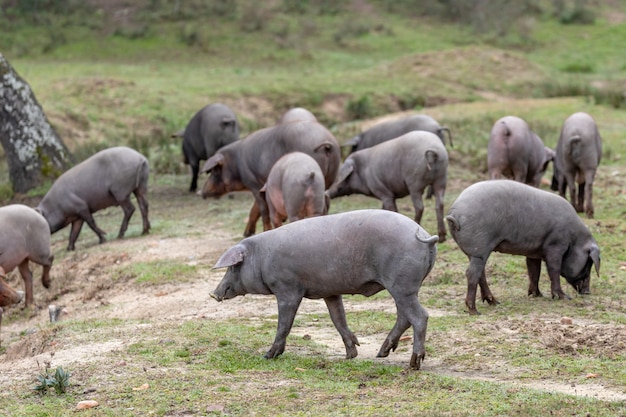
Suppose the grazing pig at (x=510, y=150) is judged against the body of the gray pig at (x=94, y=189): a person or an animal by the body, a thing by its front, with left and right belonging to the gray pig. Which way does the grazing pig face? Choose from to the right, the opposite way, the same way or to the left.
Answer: the opposite way

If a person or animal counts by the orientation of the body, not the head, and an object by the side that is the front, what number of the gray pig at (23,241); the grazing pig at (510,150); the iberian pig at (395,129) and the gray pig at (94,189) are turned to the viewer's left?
3

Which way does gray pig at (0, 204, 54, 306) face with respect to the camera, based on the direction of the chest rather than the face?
to the viewer's left

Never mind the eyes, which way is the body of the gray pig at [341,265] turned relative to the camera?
to the viewer's left

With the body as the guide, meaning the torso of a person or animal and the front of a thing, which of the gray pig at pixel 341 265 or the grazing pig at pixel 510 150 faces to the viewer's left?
the gray pig

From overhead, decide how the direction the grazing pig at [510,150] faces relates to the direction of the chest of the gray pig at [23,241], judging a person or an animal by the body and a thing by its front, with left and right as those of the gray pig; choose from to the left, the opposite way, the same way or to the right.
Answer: the opposite way

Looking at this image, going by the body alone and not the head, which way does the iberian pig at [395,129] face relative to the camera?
to the viewer's left

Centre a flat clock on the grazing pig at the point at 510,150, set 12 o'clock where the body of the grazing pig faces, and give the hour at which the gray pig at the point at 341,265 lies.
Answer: The gray pig is roughly at 5 o'clock from the grazing pig.

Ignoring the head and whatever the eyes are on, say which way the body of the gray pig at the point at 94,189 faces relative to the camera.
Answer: to the viewer's left

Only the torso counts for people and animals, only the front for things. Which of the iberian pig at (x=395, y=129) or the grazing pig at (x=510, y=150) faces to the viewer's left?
the iberian pig

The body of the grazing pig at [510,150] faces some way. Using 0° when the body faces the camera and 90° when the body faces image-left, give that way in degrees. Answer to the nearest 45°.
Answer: approximately 225°

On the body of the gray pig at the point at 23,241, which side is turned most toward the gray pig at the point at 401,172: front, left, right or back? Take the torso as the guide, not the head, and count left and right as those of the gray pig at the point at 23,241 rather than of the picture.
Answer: back
